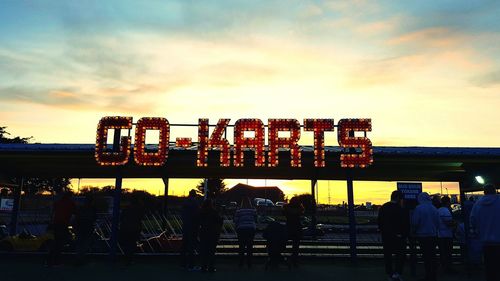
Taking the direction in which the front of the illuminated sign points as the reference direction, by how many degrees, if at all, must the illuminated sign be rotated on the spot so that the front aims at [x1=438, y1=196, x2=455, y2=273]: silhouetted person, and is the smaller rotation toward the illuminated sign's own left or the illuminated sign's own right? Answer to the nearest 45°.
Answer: approximately 45° to the illuminated sign's own left

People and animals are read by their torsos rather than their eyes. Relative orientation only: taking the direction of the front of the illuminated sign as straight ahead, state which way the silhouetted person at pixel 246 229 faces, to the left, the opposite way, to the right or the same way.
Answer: the opposite way

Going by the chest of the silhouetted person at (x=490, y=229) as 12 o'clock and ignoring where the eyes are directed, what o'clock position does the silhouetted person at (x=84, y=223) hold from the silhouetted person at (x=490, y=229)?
the silhouetted person at (x=84, y=223) is roughly at 9 o'clock from the silhouetted person at (x=490, y=229).

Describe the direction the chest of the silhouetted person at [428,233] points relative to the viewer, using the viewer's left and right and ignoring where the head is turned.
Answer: facing away from the viewer

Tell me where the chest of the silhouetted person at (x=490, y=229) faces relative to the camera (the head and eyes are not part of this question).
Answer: away from the camera

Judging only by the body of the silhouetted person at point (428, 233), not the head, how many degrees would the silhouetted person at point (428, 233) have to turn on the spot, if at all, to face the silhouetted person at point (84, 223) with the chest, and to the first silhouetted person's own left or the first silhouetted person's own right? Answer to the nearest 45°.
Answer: approximately 90° to the first silhouetted person's own left

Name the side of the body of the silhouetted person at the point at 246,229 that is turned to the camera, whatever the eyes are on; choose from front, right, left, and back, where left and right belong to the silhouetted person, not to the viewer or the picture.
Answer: back

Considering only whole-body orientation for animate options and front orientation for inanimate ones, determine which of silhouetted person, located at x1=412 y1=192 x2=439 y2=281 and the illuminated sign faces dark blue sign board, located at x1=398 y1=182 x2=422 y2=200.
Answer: the silhouetted person

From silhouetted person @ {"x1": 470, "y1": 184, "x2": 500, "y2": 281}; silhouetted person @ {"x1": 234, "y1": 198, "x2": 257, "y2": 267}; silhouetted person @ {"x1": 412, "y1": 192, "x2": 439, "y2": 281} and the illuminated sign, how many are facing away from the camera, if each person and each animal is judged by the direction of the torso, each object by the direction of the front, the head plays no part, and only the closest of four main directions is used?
3

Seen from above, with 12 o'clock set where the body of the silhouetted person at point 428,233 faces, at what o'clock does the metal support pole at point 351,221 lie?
The metal support pole is roughly at 11 o'clock from the silhouetted person.
